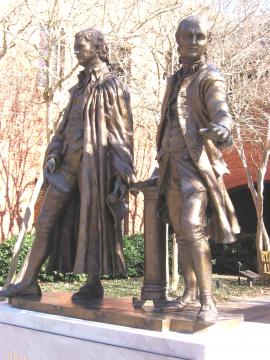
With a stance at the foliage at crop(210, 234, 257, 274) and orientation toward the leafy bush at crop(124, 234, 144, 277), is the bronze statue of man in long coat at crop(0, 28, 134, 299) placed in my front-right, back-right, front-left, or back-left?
front-left

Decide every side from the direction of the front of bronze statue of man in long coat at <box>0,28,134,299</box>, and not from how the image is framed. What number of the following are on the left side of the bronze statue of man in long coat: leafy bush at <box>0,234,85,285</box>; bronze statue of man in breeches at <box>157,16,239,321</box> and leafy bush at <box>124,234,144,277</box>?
1

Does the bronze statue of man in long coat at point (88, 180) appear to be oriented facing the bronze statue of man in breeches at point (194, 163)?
no

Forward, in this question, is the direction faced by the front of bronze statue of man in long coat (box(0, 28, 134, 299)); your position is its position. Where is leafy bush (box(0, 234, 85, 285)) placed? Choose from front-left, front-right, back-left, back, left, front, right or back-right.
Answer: back-right

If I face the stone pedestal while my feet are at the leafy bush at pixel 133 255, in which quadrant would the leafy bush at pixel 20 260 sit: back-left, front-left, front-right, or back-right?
front-right

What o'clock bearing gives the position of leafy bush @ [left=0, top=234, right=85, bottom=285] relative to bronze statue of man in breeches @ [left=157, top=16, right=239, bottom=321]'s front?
The leafy bush is roughly at 5 o'clock from the bronze statue of man in breeches.

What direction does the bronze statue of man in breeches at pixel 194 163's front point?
toward the camera

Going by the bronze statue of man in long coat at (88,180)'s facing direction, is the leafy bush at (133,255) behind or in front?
behind

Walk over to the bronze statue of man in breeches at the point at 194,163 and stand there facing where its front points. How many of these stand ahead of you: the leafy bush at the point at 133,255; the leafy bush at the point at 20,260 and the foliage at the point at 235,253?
0

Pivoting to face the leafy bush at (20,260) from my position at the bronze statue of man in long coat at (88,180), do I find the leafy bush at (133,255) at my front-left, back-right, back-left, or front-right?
front-right

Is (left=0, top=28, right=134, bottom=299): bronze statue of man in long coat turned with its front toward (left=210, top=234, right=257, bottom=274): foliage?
no

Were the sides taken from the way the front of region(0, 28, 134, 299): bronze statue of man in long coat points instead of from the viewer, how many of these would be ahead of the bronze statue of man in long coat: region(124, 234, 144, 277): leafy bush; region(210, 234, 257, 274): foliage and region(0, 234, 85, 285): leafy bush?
0

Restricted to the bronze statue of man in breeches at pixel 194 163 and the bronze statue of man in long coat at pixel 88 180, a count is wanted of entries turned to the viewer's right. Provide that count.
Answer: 0

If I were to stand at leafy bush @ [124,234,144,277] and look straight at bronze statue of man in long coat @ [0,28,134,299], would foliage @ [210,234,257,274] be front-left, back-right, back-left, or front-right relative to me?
back-left
